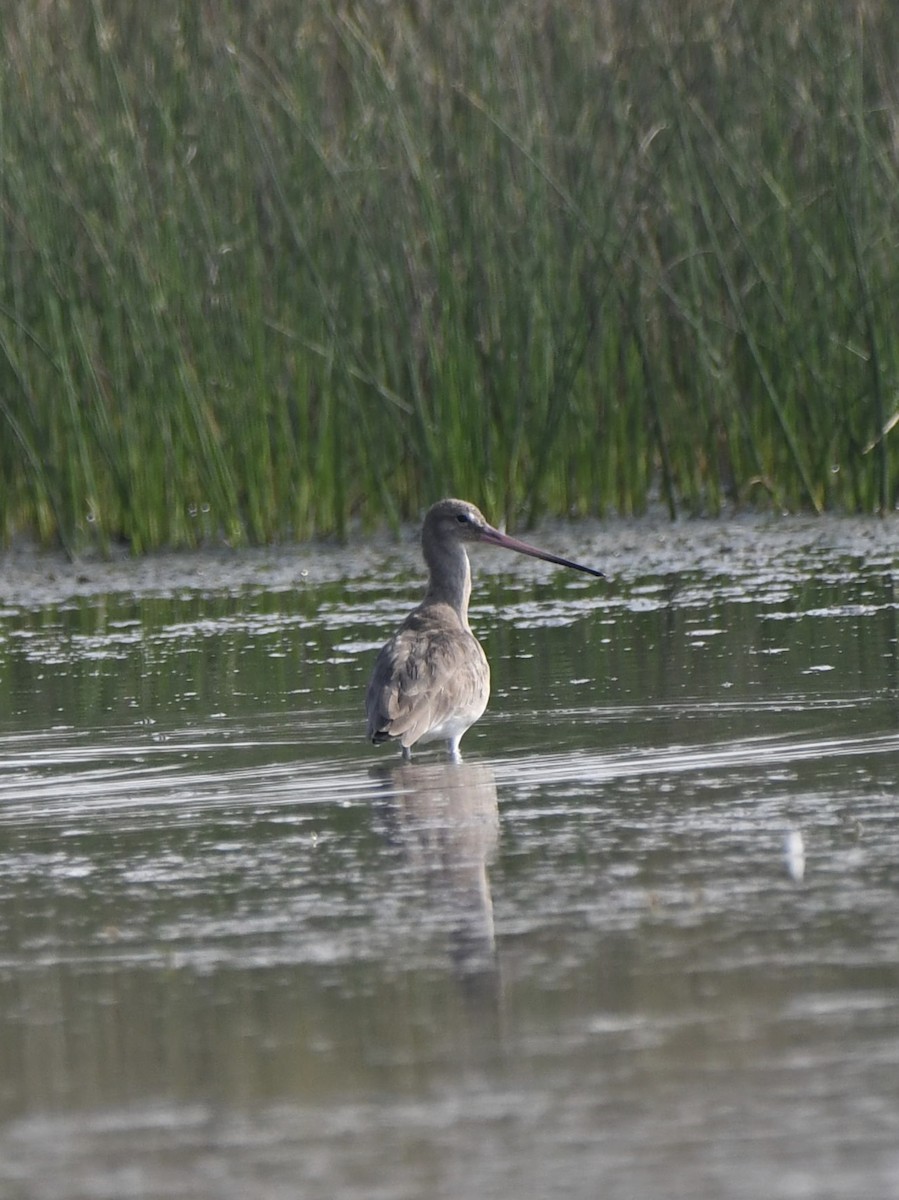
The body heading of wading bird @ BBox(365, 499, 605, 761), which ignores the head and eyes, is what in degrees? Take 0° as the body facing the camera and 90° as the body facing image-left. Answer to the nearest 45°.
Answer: approximately 225°
